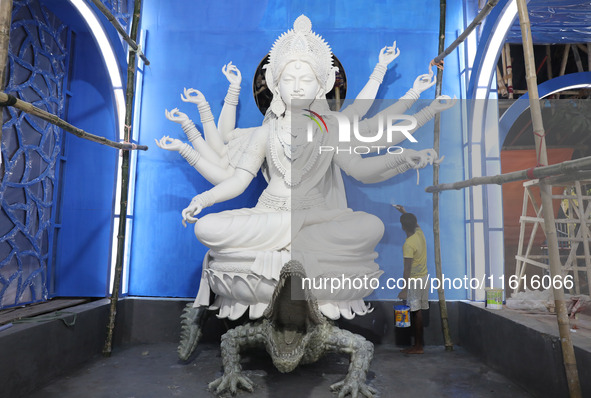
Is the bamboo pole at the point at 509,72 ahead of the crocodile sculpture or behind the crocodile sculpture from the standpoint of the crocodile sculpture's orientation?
behind

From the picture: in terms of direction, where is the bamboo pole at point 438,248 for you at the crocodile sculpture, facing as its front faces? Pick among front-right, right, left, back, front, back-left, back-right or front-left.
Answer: back-left

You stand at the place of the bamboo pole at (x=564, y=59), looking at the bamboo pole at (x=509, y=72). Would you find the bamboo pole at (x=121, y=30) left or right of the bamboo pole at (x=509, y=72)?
left

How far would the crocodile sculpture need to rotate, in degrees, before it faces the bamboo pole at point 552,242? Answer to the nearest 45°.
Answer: approximately 90° to its left

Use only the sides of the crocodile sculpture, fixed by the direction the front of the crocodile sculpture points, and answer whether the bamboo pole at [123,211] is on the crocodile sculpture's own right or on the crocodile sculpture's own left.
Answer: on the crocodile sculpture's own right

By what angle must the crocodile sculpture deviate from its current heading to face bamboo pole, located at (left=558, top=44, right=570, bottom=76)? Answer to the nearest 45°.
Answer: approximately 135° to its left

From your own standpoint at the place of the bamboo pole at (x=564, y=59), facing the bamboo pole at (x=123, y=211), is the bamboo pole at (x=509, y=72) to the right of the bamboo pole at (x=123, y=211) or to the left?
right

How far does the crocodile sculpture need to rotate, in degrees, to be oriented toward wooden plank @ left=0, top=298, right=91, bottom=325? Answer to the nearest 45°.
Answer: approximately 90° to its right

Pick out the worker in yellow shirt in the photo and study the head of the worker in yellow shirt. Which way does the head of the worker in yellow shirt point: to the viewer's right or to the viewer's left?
to the viewer's left

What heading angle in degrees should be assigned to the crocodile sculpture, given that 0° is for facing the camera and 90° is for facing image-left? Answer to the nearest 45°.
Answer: approximately 0°
